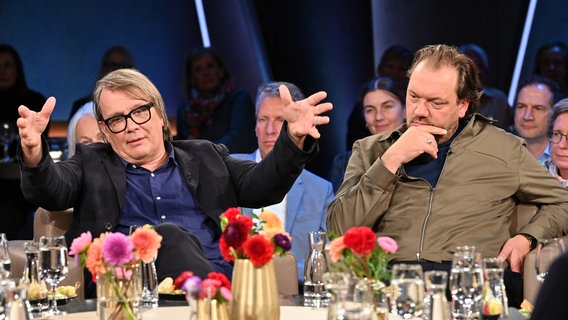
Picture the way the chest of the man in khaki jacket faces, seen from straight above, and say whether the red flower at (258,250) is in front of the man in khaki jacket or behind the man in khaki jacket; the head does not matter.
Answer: in front

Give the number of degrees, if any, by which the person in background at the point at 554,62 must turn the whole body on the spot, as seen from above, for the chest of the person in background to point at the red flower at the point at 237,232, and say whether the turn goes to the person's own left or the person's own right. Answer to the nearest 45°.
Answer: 0° — they already face it

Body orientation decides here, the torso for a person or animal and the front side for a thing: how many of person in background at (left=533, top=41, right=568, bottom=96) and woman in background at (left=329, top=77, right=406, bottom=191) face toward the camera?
2

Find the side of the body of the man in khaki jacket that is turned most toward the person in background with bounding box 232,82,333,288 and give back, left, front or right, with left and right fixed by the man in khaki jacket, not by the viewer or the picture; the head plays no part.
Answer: right

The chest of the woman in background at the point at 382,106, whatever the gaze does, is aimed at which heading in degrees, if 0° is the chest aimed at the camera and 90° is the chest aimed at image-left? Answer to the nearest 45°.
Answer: approximately 0°

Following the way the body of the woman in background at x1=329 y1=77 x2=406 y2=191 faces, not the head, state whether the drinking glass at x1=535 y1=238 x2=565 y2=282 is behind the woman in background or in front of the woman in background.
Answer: in front

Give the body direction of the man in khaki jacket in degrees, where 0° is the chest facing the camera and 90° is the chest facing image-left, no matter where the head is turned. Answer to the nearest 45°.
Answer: approximately 45°

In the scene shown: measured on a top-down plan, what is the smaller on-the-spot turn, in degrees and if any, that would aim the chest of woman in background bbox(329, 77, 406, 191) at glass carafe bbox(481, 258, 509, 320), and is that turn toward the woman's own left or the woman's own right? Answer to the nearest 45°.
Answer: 0° — they already face it

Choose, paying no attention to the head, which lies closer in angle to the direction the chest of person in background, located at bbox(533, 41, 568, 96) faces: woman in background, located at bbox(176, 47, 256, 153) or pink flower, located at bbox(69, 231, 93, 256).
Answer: the pink flower

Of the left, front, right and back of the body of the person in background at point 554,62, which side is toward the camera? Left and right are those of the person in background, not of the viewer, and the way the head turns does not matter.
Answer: front

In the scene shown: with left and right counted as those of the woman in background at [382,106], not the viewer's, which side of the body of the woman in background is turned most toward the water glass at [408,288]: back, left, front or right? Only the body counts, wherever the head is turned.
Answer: front
